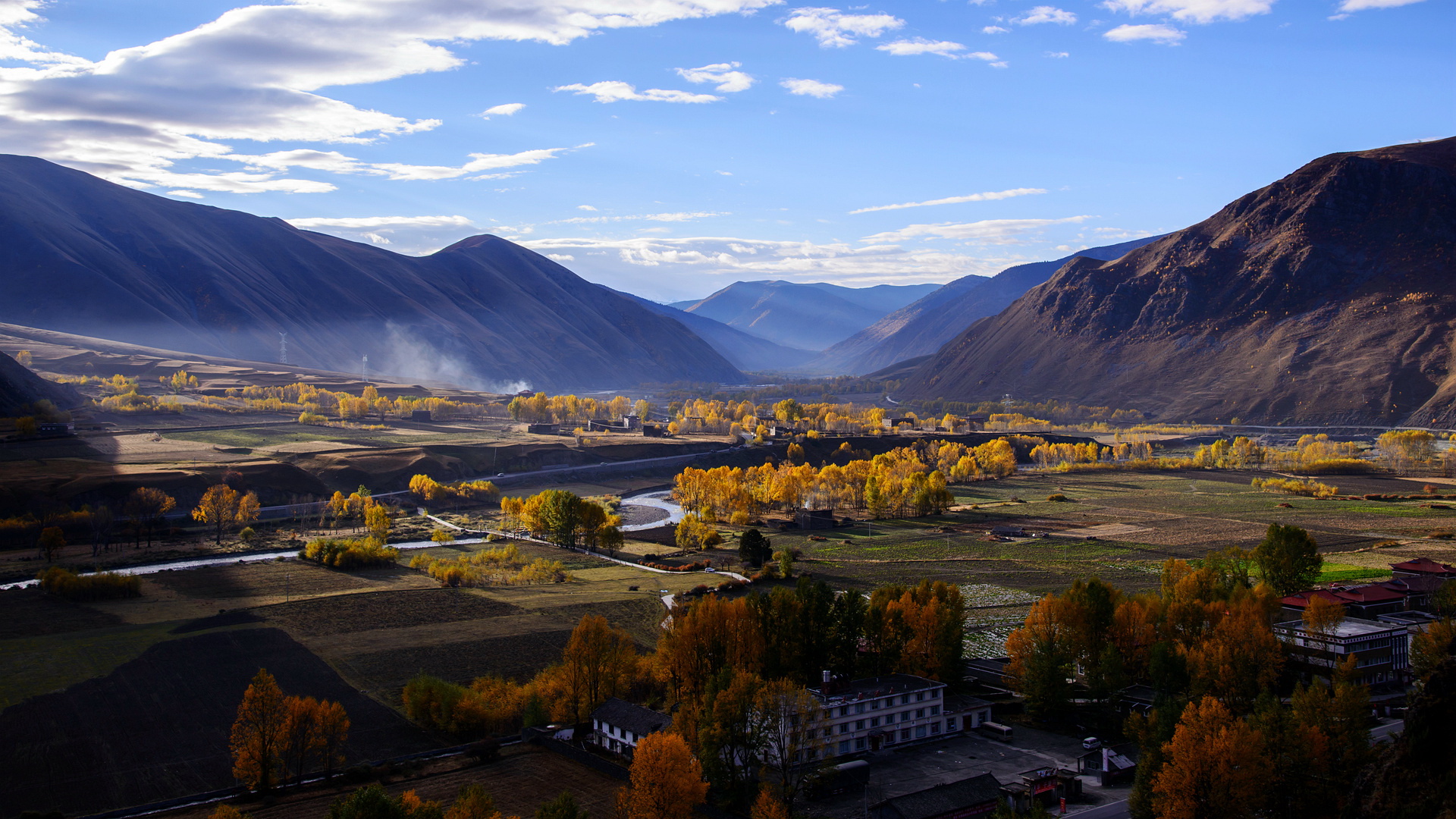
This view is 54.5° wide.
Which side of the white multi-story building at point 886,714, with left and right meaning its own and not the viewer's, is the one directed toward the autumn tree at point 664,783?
right

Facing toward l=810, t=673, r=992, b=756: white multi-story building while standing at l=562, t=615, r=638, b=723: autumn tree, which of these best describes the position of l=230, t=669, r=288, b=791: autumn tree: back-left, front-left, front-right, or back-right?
back-right

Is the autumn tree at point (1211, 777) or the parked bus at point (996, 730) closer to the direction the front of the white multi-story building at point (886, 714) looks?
the autumn tree

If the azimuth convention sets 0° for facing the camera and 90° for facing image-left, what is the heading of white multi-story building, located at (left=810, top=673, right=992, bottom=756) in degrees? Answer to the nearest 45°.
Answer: approximately 315°

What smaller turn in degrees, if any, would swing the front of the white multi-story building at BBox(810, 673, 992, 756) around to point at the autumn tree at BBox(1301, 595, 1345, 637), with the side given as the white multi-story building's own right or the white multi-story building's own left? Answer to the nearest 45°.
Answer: approximately 90° to the white multi-story building's own left

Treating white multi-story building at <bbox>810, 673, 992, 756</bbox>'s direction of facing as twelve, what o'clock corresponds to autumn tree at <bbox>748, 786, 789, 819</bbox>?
The autumn tree is roughly at 2 o'clock from the white multi-story building.

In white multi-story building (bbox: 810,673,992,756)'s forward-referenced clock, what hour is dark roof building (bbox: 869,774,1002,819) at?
The dark roof building is roughly at 1 o'clock from the white multi-story building.

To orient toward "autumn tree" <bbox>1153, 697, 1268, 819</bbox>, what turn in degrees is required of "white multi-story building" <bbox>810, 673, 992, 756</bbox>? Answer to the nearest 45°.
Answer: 0° — it already faces it
